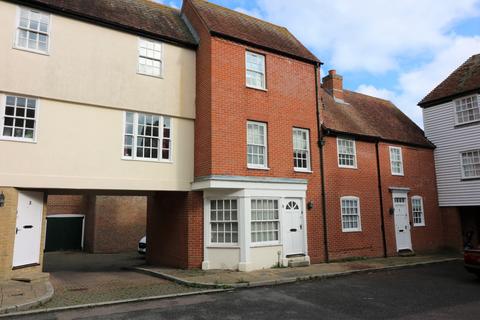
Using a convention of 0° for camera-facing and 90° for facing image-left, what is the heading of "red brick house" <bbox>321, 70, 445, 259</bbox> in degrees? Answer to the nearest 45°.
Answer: approximately 315°

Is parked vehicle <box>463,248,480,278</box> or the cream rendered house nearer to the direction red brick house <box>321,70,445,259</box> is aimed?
the parked vehicle

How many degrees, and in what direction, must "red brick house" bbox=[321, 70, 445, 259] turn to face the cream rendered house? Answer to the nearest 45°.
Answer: approximately 90° to its right
